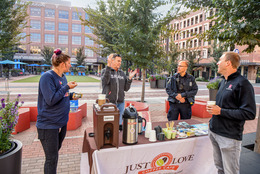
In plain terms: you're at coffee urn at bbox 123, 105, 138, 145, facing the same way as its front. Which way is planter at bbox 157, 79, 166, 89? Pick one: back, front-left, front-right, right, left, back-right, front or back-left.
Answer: back

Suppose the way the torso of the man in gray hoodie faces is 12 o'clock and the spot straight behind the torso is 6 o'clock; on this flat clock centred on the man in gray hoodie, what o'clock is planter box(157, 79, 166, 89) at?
The planter is roughly at 8 o'clock from the man in gray hoodie.

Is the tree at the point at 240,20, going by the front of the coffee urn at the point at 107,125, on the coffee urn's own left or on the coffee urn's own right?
on the coffee urn's own left

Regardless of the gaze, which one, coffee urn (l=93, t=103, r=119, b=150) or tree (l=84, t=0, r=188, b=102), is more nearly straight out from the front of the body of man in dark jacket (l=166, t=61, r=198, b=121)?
the coffee urn

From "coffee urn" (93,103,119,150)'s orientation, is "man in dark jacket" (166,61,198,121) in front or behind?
behind

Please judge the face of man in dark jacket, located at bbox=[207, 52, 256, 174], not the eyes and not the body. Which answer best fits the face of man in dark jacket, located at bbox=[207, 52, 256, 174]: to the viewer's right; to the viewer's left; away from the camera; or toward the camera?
to the viewer's left

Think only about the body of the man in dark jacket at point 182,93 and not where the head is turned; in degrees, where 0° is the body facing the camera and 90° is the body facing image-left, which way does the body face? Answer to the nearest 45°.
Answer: approximately 0°

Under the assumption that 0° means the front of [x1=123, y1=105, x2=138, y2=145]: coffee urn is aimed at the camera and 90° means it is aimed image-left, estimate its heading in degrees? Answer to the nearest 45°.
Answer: approximately 0°
